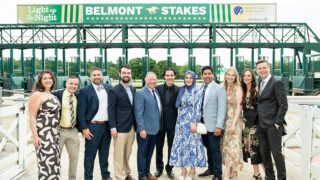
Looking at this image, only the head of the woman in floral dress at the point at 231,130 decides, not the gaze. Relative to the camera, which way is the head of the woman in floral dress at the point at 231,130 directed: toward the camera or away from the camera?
toward the camera

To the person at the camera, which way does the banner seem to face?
facing the viewer

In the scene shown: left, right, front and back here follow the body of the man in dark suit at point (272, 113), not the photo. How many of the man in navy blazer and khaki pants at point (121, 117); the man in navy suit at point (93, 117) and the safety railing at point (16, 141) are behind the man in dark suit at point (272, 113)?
0

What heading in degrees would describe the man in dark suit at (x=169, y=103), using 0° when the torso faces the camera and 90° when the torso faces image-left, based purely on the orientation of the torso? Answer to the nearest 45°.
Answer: approximately 0°

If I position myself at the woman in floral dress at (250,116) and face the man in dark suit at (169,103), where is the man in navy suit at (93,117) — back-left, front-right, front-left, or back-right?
front-left

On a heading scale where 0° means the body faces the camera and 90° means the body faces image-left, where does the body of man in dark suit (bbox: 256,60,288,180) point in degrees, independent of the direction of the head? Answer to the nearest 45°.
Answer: approximately 45°

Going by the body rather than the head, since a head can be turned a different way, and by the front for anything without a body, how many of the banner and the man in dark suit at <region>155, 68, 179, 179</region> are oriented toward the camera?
2

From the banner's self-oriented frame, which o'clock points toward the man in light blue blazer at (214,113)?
The man in light blue blazer is roughly at 12 o'clock from the banner.

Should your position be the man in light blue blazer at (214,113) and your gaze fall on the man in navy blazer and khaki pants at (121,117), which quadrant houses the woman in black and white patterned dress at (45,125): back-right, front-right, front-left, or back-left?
front-left

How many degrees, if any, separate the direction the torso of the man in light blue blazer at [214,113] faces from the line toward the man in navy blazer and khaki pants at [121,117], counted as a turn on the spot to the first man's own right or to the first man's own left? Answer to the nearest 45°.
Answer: approximately 45° to the first man's own right

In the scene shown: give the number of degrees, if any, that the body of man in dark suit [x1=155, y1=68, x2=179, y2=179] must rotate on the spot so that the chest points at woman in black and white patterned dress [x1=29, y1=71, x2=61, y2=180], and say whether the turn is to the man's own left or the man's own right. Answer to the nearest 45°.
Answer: approximately 45° to the man's own right

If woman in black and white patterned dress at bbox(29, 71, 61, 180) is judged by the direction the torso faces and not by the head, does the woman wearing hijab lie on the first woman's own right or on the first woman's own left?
on the first woman's own left

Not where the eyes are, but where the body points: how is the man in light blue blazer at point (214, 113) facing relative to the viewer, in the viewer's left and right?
facing the viewer and to the left of the viewer
